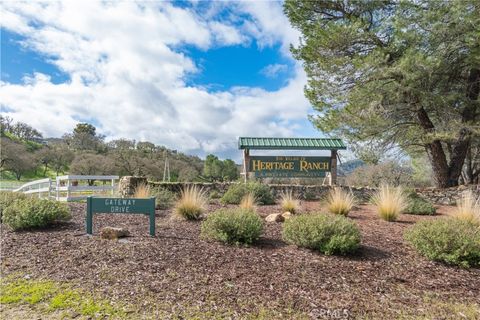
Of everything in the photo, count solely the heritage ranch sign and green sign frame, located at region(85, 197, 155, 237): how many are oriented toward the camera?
2

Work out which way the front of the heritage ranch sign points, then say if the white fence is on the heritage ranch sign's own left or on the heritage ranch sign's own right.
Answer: on the heritage ranch sign's own right

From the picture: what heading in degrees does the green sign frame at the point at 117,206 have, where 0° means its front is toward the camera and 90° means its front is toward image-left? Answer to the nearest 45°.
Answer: approximately 0°

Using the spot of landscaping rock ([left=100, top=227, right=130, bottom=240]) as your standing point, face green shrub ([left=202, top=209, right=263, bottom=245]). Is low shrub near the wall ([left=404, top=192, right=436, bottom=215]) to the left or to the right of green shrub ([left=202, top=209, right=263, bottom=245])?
left

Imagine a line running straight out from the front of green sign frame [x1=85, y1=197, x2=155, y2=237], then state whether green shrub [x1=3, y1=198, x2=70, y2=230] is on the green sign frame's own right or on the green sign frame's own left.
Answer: on the green sign frame's own right

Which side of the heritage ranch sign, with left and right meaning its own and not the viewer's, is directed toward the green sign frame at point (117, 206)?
front

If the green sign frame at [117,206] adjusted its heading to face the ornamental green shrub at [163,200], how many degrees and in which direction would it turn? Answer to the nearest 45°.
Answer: approximately 180°

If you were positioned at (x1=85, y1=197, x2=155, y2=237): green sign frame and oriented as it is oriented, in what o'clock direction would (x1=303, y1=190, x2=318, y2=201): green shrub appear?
The green shrub is roughly at 8 o'clock from the green sign frame.

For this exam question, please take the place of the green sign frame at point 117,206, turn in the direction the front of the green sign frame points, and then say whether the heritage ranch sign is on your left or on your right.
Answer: on your left

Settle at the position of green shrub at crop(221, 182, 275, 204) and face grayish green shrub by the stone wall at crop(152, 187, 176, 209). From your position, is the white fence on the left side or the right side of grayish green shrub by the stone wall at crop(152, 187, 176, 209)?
right

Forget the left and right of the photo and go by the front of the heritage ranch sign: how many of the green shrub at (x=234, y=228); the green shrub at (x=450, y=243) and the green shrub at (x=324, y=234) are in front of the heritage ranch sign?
3

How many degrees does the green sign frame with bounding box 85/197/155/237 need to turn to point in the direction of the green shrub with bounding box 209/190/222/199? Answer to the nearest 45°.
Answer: approximately 135° to its left

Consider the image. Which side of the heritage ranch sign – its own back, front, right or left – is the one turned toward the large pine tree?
left

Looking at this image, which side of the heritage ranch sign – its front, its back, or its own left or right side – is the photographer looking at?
front

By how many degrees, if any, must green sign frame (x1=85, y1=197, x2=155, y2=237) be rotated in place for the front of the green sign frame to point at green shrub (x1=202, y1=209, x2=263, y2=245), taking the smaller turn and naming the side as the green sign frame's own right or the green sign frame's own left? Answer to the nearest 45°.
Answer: approximately 45° to the green sign frame's own left

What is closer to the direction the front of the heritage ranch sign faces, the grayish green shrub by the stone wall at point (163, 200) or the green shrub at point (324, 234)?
the green shrub
